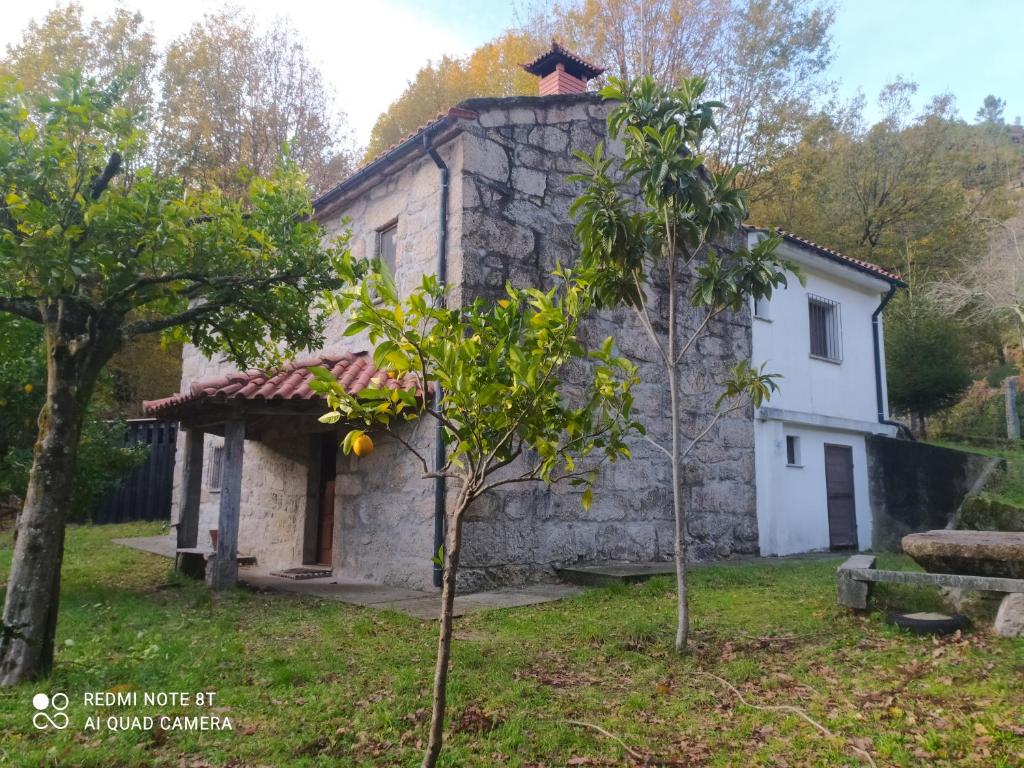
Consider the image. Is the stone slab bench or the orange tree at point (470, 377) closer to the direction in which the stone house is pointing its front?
the orange tree

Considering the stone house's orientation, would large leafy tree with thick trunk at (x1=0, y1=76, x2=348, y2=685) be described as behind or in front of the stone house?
in front

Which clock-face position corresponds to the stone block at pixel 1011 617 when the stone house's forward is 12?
The stone block is roughly at 9 o'clock from the stone house.

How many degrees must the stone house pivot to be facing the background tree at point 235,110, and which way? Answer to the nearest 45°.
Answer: approximately 90° to its right

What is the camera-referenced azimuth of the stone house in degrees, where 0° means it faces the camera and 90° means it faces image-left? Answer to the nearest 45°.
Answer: approximately 45°

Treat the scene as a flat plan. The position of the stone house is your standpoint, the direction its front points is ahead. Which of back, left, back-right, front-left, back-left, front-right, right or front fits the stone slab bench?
left

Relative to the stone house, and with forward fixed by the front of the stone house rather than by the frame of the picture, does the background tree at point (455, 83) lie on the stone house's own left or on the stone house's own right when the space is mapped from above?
on the stone house's own right

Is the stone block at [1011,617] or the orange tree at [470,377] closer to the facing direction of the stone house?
the orange tree

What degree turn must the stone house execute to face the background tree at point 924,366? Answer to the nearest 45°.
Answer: approximately 180°
